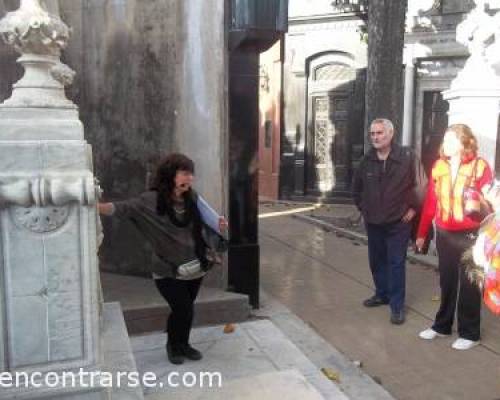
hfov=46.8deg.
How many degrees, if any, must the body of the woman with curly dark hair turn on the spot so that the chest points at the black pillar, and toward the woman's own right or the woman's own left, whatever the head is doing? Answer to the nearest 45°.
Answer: approximately 90° to the woman's own left

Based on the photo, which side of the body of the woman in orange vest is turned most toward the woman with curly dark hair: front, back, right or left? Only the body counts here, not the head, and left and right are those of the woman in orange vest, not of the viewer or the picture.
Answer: front

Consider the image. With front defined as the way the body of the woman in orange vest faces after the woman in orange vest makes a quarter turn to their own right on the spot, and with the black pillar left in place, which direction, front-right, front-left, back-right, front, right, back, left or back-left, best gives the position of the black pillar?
front-left

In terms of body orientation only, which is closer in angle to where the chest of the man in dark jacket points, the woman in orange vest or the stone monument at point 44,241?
the stone monument

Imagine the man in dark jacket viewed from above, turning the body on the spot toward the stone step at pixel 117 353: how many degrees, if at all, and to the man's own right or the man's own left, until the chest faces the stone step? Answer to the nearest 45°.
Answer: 0° — they already face it

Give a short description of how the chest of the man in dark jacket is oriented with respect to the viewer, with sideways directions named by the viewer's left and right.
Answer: facing the viewer and to the left of the viewer

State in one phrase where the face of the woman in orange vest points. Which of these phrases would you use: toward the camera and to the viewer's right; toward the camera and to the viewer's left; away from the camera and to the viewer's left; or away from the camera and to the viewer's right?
toward the camera and to the viewer's left

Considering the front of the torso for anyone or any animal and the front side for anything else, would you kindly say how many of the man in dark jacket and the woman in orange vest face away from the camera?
0

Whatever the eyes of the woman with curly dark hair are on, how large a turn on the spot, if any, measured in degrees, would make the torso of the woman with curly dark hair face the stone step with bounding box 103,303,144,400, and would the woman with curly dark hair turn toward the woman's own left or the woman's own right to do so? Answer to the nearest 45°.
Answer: approximately 45° to the woman's own right

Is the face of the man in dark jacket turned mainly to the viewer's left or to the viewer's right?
to the viewer's left
